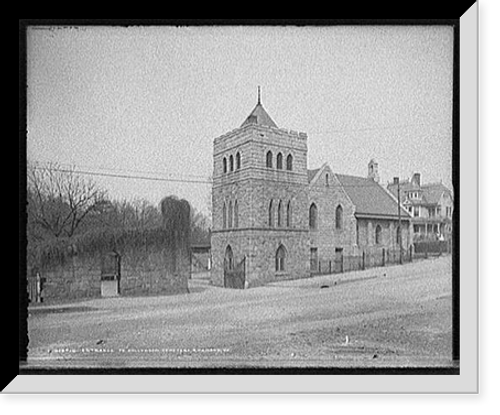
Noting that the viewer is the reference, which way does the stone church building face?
facing the viewer and to the left of the viewer

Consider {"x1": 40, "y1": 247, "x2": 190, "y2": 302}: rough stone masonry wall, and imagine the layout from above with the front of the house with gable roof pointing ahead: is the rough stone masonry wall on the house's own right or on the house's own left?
on the house's own right

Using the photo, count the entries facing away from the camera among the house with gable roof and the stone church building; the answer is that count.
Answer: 0

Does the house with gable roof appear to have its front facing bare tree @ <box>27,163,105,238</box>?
no

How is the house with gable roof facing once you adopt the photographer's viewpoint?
facing the viewer
